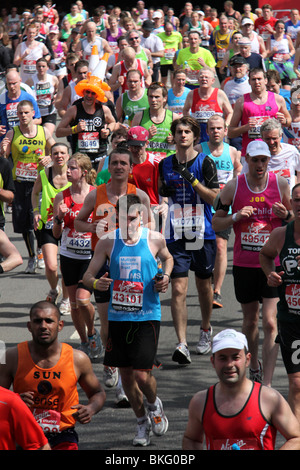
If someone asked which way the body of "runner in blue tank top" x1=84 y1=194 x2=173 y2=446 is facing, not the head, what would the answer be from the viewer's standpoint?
toward the camera

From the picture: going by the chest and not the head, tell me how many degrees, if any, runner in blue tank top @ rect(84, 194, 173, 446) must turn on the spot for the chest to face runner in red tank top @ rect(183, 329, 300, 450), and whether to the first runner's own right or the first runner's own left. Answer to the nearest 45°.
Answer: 0° — they already face them

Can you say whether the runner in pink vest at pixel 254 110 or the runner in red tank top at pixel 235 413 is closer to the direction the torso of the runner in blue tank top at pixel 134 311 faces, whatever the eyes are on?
the runner in red tank top

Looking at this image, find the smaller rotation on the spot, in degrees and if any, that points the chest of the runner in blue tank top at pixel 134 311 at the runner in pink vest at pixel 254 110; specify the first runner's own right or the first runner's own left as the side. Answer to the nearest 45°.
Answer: approximately 180°

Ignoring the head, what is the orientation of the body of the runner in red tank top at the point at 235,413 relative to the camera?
toward the camera

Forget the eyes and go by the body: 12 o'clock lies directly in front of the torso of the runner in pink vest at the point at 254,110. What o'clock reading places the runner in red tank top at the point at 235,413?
The runner in red tank top is roughly at 12 o'clock from the runner in pink vest.

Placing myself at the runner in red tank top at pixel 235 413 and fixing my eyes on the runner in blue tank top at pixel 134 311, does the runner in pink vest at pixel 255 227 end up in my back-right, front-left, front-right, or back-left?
front-right

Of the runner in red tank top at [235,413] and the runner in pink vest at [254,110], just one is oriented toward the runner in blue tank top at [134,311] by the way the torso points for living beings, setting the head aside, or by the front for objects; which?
the runner in pink vest

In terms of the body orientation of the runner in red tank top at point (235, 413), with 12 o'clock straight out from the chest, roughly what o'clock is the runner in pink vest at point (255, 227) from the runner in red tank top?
The runner in pink vest is roughly at 6 o'clock from the runner in red tank top.

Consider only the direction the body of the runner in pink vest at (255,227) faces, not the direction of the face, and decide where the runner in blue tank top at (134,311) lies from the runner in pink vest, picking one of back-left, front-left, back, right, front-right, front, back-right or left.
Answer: front-right

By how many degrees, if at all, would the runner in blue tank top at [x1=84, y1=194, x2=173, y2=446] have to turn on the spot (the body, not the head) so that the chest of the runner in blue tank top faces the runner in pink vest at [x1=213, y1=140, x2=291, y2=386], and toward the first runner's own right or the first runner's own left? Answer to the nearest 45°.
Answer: approximately 135° to the first runner's own left

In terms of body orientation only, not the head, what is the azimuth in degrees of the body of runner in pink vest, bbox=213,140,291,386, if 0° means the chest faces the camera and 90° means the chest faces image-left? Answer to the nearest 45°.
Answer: approximately 0°

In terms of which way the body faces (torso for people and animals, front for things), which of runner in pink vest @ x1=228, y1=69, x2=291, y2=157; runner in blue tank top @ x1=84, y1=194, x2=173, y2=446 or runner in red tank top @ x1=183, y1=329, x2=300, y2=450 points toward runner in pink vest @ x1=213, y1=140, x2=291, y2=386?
runner in pink vest @ x1=228, y1=69, x2=291, y2=157

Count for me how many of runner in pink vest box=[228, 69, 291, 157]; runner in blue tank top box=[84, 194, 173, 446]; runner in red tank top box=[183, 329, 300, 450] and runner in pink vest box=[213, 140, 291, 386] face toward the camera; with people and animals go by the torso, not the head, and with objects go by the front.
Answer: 4
